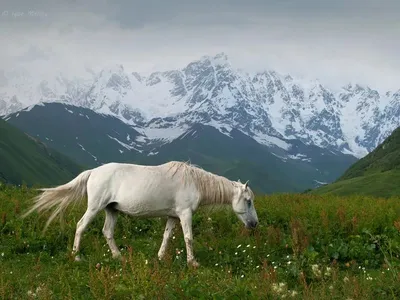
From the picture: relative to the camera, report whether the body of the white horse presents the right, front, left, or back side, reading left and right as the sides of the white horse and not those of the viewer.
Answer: right

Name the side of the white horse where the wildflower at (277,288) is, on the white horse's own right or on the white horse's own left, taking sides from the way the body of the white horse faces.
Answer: on the white horse's own right
